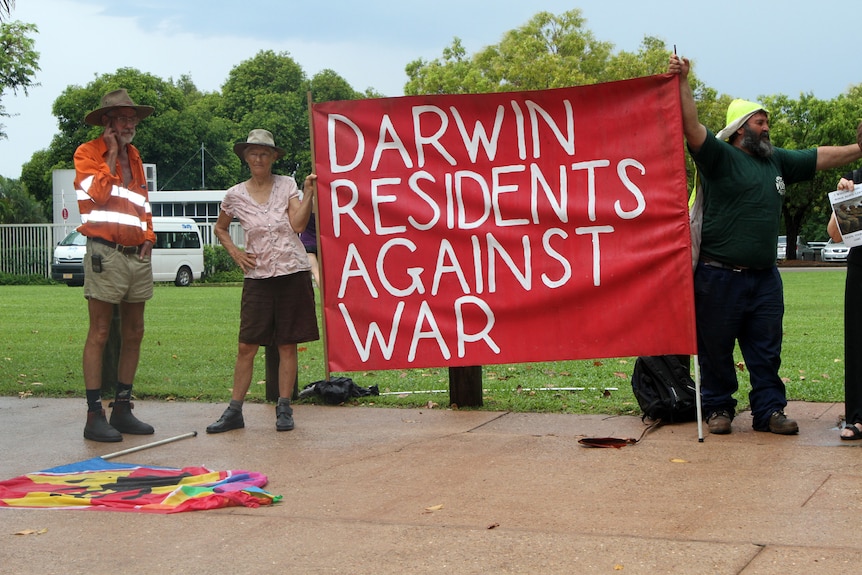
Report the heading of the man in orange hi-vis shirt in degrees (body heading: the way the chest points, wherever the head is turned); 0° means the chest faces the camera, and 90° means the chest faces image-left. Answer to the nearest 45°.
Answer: approximately 315°

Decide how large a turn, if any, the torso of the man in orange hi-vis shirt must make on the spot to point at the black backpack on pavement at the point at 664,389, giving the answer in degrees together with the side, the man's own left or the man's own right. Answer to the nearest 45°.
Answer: approximately 45° to the man's own left

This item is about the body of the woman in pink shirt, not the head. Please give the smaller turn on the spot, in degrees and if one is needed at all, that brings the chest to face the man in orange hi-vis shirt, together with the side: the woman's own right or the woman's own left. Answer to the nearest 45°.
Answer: approximately 90° to the woman's own right

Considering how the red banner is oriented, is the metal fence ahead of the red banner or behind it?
behind

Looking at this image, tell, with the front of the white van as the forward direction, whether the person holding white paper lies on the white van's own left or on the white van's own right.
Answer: on the white van's own left

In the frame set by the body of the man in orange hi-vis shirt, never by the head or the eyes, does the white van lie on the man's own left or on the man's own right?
on the man's own left
